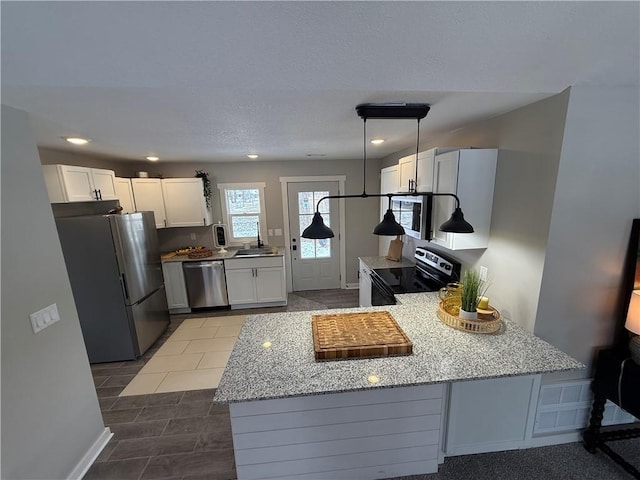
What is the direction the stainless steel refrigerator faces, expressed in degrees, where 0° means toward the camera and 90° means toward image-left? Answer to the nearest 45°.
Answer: approximately 315°

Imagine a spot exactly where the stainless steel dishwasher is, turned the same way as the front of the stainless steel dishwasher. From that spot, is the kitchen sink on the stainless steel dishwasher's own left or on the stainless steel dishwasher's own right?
on the stainless steel dishwasher's own left

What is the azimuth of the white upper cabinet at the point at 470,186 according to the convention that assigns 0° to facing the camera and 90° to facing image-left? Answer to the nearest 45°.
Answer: approximately 45°

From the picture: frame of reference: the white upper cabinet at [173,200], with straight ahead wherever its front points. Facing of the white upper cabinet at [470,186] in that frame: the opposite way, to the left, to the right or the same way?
to the right

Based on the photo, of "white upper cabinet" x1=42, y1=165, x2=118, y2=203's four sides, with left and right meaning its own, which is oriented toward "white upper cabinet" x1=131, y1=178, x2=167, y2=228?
left

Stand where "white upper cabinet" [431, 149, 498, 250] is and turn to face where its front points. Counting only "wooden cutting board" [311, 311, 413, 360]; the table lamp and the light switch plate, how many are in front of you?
2

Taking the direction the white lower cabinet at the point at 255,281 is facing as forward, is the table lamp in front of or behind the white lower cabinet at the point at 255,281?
in front

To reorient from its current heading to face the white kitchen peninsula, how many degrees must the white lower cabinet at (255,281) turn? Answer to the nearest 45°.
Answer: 0° — it already faces it

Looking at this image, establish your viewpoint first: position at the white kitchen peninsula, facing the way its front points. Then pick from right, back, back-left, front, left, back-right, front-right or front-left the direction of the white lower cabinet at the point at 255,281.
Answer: back-right

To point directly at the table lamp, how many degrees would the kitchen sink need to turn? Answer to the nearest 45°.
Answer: approximately 45° to its left

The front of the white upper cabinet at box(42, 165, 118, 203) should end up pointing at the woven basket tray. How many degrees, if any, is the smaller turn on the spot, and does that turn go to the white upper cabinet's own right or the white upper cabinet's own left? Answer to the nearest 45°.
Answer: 0° — it already faces it
